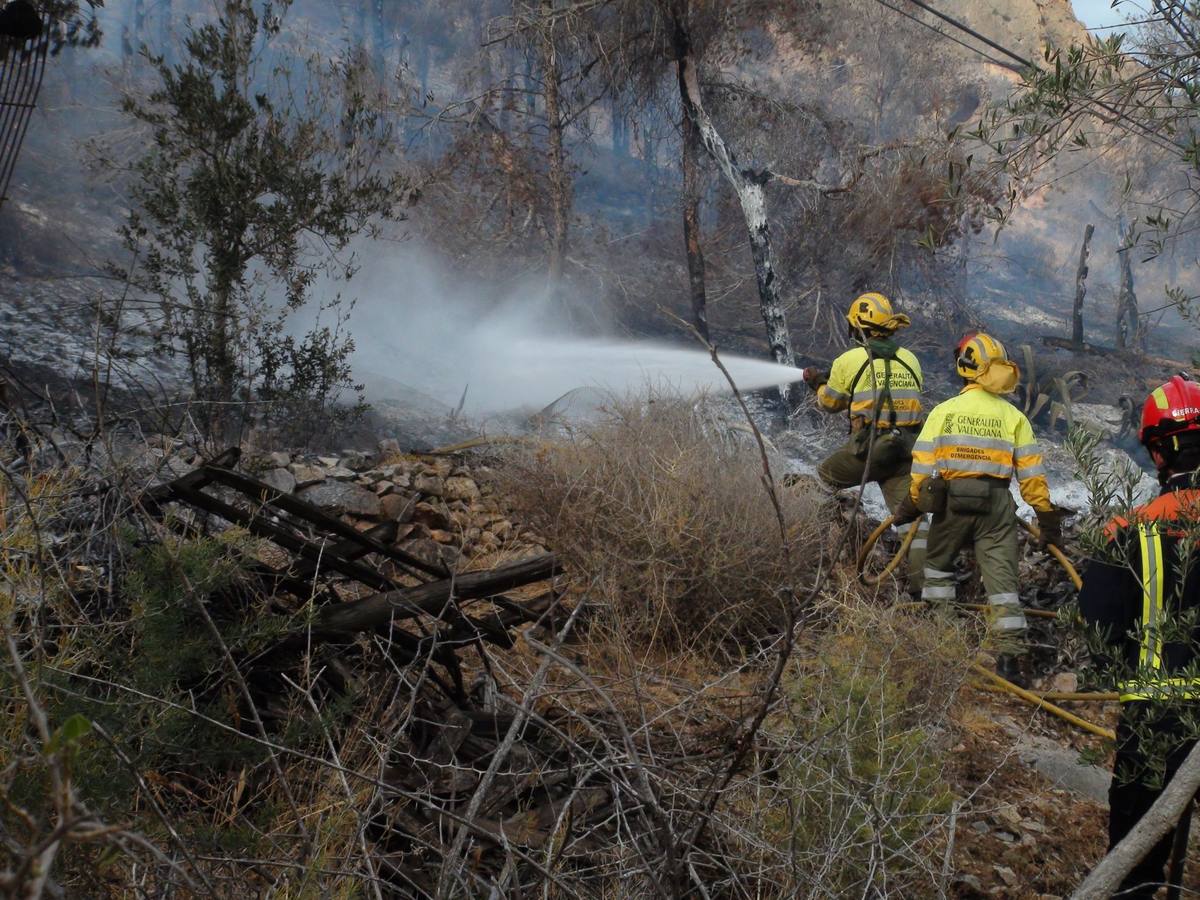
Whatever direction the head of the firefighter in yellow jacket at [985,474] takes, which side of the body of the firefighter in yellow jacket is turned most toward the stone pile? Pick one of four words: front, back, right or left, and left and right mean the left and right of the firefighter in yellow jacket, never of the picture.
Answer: left

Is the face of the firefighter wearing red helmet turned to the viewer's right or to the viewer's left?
to the viewer's left

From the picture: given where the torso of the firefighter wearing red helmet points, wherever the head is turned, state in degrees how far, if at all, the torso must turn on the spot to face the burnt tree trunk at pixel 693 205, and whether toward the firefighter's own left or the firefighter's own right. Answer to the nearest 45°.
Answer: approximately 45° to the firefighter's own left

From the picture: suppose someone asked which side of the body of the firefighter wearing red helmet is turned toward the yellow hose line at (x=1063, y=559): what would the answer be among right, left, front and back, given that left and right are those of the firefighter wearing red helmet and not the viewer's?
front

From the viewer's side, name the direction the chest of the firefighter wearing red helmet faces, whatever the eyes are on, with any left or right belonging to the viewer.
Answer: facing away from the viewer

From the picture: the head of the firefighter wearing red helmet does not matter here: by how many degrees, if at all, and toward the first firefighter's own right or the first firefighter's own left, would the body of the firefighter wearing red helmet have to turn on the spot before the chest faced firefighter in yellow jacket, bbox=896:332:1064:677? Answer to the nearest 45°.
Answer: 0° — they already face them

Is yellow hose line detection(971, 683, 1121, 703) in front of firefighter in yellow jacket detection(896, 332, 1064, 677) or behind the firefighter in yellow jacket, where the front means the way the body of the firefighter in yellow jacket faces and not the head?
behind

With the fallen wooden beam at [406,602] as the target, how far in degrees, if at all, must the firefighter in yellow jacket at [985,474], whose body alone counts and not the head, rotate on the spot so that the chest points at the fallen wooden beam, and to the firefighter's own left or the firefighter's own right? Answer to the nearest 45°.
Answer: approximately 135° to the firefighter's own left

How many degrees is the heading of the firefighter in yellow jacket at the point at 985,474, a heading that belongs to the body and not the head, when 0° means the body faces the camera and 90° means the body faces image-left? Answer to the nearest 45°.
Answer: approximately 180°

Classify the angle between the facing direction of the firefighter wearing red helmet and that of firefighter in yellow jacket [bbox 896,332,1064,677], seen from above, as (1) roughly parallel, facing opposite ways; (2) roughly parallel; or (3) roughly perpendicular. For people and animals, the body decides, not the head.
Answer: roughly parallel

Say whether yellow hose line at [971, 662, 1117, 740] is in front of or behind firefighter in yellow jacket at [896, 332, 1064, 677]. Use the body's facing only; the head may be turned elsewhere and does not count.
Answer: behind

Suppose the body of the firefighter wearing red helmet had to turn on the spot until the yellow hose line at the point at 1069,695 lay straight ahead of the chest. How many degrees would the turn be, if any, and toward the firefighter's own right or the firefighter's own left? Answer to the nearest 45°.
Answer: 0° — they already face it

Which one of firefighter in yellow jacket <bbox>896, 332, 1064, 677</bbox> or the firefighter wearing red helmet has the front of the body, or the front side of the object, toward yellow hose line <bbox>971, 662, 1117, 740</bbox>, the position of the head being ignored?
the firefighter wearing red helmet

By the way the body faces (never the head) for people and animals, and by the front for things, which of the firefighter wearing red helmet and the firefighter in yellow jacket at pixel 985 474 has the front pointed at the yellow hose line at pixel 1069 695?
the firefighter wearing red helmet

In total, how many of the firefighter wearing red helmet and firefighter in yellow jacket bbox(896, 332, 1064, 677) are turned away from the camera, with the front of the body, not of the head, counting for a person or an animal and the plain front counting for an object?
2

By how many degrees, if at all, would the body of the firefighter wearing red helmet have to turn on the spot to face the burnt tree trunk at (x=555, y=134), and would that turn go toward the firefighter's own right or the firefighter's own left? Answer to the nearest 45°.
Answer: approximately 45° to the firefighter's own left
